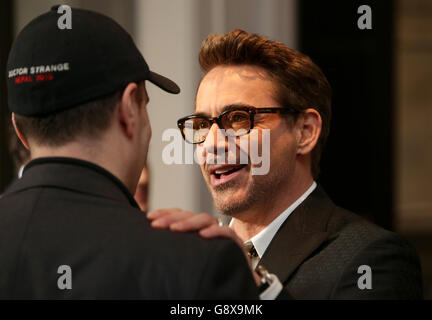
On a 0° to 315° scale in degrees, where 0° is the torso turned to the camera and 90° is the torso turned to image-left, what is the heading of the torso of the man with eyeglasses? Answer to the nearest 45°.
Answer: approximately 45°
